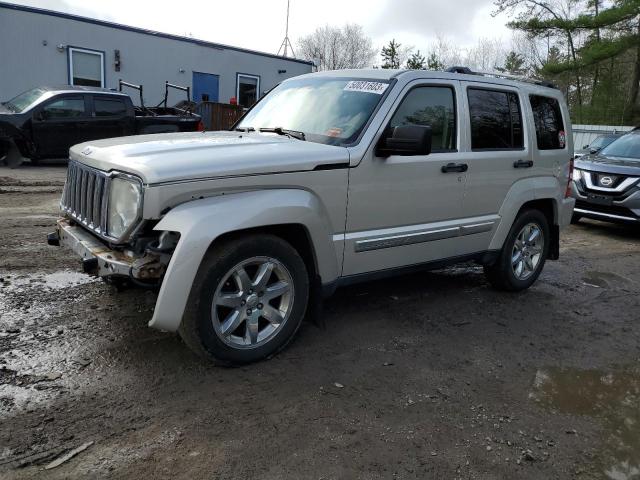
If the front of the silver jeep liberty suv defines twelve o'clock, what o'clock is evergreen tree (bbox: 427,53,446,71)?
The evergreen tree is roughly at 5 o'clock from the silver jeep liberty suv.

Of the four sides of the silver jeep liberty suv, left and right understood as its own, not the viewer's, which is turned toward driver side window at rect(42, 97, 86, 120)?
right

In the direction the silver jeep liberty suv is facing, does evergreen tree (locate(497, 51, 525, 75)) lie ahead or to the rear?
to the rear

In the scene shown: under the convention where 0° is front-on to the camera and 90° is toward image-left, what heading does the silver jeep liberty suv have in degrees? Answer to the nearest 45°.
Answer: approximately 45°

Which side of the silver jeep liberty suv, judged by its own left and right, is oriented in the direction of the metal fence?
back

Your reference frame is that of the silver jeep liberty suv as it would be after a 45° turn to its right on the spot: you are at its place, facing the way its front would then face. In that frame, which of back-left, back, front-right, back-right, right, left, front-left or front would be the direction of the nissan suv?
back-right

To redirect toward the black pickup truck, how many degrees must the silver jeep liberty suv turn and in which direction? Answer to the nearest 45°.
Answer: approximately 90° to its right
